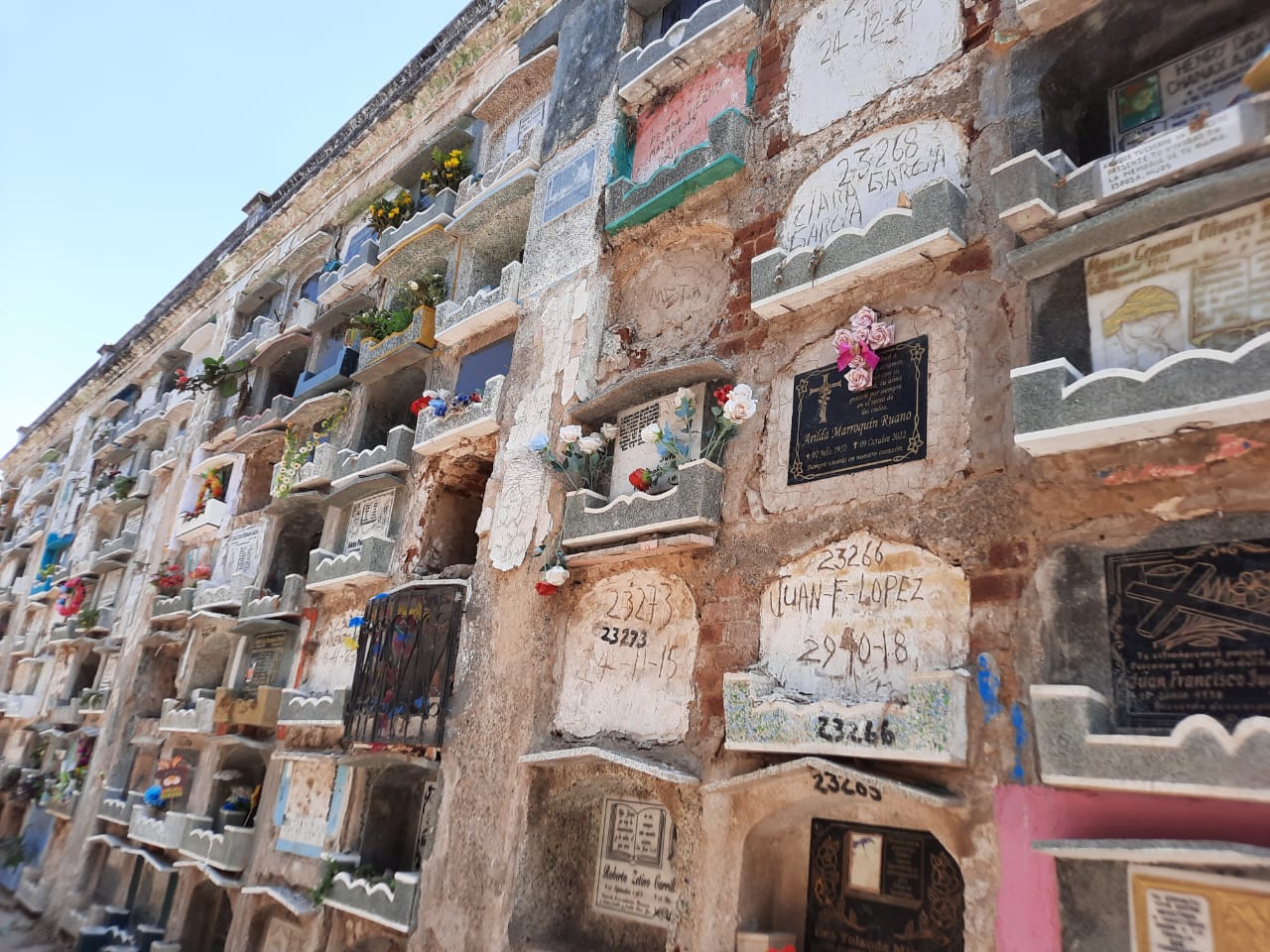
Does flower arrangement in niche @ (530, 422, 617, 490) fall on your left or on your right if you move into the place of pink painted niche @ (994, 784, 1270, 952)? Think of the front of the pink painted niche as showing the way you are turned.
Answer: on your right

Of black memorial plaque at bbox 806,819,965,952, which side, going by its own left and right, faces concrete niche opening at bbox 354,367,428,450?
right

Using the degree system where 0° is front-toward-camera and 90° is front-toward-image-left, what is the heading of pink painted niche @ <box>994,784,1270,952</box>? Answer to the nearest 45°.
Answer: approximately 0°

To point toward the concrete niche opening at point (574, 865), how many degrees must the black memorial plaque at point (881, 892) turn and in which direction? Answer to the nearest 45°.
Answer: approximately 90° to its right
